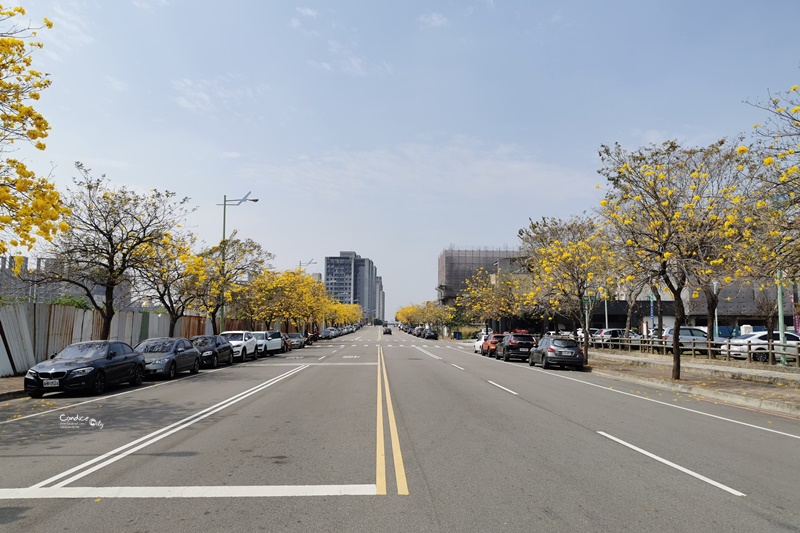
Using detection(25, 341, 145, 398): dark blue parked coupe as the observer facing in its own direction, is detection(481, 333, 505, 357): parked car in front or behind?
behind

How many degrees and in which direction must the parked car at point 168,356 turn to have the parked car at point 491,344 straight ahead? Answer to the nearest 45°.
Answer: approximately 180°

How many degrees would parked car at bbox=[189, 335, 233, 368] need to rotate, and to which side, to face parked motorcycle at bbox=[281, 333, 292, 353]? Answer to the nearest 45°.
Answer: approximately 135° to its right

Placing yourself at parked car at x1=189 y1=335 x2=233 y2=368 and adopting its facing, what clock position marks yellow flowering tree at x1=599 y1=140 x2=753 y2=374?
The yellow flowering tree is roughly at 9 o'clock from the parked car.

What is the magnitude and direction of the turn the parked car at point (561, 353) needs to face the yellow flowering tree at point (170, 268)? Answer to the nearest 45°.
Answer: approximately 45° to its left

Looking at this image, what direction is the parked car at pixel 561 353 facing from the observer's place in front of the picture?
facing away from the viewer and to the left of the viewer

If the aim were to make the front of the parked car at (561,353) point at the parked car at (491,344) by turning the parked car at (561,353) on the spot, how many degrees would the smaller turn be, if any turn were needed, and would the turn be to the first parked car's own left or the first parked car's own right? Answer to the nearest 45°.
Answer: approximately 45° to the first parked car's own right

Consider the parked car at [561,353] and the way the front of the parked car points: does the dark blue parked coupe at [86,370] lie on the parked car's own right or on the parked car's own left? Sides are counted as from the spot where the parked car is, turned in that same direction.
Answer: on the parked car's own left

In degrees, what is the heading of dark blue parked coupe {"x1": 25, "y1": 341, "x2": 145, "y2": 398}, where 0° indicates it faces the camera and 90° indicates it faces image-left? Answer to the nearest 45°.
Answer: approximately 45°

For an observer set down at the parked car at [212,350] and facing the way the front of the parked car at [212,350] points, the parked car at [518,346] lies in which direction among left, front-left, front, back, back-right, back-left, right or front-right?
back-left

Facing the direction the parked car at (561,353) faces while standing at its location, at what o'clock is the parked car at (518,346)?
the parked car at (518,346) is roughly at 1 o'clock from the parked car at (561,353).
